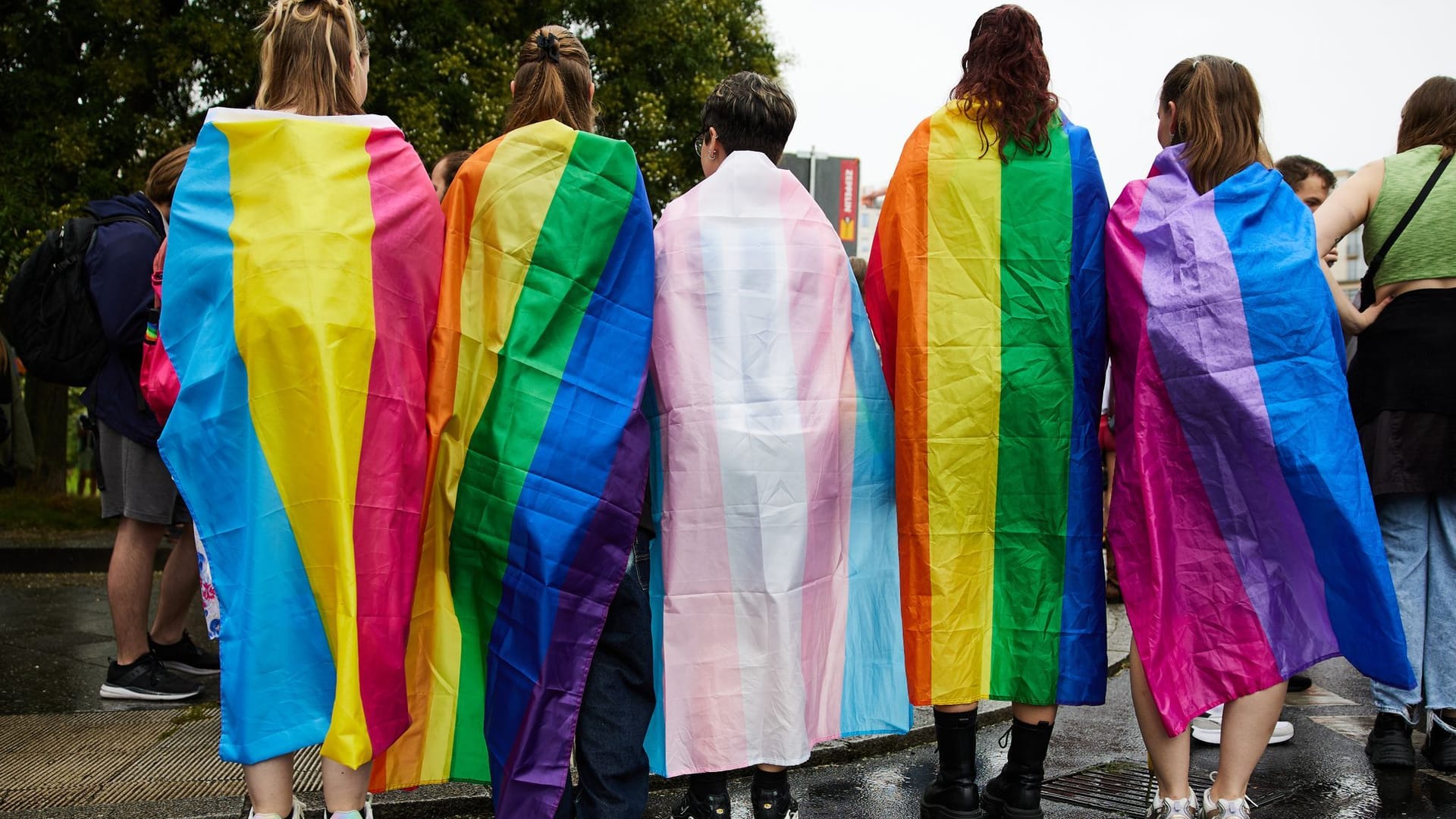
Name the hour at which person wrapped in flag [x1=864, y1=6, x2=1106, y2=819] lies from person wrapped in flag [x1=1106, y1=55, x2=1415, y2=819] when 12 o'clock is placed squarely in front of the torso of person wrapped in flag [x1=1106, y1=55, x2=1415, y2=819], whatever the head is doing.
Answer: person wrapped in flag [x1=864, y1=6, x2=1106, y2=819] is roughly at 9 o'clock from person wrapped in flag [x1=1106, y1=55, x2=1415, y2=819].

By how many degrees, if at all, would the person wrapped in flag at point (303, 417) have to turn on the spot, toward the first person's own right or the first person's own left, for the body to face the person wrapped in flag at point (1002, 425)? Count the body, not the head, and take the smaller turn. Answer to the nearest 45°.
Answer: approximately 90° to the first person's own right

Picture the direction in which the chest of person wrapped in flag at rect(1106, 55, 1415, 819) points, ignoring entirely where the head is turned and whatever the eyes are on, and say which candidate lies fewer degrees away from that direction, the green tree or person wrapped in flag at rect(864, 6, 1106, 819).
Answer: the green tree

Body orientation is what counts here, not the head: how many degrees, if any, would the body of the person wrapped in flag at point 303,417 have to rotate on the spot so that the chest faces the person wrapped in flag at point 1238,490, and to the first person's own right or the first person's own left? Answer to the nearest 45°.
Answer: approximately 90° to the first person's own right

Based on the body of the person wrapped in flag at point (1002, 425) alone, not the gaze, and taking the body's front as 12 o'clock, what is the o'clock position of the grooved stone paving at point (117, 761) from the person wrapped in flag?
The grooved stone paving is roughly at 9 o'clock from the person wrapped in flag.

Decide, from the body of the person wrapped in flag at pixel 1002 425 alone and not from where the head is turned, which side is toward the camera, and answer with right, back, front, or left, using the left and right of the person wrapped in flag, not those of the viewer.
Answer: back

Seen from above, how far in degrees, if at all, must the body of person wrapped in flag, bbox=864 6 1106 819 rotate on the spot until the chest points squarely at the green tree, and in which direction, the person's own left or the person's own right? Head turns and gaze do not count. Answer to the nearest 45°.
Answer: approximately 45° to the person's own left

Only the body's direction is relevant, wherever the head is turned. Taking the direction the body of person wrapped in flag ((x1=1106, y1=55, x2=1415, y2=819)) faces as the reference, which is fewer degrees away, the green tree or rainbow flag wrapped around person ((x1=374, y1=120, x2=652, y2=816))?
the green tree

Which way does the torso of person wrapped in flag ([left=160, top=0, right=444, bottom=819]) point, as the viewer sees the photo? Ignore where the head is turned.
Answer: away from the camera

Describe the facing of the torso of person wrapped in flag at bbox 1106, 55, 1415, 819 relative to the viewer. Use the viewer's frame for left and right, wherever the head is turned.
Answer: facing away from the viewer
